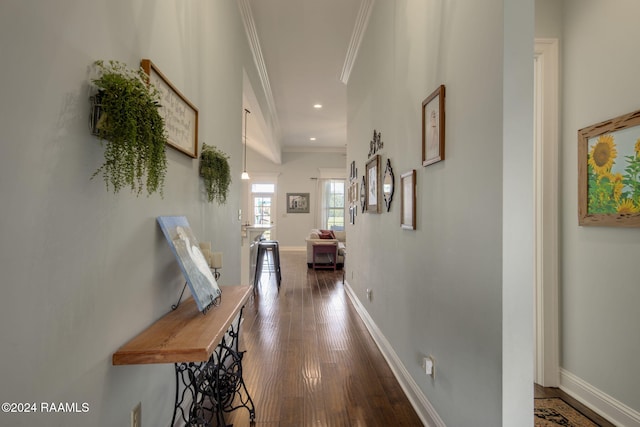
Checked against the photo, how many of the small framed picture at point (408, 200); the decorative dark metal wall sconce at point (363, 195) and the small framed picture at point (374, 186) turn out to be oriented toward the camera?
0

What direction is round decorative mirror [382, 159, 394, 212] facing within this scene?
to the viewer's left

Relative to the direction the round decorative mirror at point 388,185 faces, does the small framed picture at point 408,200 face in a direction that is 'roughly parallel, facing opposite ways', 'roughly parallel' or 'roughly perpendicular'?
roughly parallel

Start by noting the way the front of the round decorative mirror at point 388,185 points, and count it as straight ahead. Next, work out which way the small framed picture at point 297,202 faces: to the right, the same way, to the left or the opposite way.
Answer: to the left

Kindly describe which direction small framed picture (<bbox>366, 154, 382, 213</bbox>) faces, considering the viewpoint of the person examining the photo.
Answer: facing to the left of the viewer

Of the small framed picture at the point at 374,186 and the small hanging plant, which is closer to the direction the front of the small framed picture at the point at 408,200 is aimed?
the small hanging plant

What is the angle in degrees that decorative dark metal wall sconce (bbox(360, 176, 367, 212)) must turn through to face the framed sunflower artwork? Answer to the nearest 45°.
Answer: approximately 135° to its left

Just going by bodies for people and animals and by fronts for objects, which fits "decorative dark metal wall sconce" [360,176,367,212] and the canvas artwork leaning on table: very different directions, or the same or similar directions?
very different directions

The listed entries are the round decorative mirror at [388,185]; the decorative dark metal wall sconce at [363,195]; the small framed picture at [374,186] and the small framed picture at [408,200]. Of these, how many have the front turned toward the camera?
0

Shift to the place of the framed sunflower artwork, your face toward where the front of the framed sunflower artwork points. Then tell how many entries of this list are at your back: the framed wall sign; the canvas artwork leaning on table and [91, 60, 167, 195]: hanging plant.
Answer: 0

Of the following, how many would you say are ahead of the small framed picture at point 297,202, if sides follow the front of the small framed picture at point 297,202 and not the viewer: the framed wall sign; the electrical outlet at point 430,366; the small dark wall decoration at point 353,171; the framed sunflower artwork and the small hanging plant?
5

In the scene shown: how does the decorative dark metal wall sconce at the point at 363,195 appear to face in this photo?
to the viewer's left

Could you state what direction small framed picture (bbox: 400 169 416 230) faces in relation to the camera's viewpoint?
facing to the left of the viewer

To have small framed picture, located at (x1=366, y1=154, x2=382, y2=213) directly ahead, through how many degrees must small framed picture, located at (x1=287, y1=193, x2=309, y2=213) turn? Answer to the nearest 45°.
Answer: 0° — it already faces it

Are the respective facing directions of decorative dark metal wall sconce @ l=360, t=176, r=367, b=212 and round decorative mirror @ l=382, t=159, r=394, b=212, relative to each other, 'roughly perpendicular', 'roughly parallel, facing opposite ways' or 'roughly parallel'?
roughly parallel

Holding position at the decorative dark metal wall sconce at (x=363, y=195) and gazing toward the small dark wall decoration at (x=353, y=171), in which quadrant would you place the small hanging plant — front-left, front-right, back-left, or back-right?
back-left

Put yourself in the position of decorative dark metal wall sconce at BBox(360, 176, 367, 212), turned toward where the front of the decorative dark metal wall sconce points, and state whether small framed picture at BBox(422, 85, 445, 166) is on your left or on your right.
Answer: on your left

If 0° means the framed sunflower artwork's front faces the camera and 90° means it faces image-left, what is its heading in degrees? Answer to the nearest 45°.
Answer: approximately 45°

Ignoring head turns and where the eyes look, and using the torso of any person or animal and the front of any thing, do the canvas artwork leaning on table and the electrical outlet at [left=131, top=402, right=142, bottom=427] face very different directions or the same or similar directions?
same or similar directions

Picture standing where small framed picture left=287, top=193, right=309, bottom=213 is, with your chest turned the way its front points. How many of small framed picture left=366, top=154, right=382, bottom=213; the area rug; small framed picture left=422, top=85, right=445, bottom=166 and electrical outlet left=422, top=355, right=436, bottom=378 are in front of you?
4

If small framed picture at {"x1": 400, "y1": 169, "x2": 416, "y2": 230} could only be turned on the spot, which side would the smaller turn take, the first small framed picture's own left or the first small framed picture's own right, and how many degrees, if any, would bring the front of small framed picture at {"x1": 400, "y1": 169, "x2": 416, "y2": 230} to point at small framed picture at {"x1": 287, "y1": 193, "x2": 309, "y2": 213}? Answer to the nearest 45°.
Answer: approximately 45° to the first small framed picture's own right

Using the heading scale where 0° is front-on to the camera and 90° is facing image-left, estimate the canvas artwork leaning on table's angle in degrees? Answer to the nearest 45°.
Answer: approximately 315°

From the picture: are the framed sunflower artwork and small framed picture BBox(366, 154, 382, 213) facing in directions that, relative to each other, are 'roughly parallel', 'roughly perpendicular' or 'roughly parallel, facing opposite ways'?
roughly parallel

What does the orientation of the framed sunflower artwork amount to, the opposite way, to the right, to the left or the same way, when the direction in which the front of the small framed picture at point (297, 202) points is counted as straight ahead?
to the right
